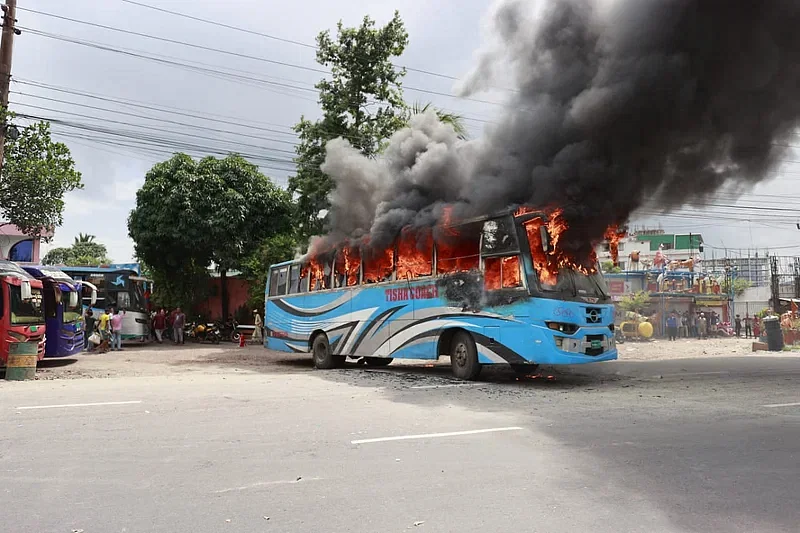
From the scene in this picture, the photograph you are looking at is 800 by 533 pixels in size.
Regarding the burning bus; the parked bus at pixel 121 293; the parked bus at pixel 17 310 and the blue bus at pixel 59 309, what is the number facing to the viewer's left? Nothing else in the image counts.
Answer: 0

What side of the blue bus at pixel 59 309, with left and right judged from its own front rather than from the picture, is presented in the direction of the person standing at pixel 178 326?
left

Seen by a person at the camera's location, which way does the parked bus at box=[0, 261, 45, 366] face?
facing the viewer and to the right of the viewer

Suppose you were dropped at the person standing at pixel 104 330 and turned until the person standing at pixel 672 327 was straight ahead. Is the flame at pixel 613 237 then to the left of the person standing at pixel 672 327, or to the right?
right

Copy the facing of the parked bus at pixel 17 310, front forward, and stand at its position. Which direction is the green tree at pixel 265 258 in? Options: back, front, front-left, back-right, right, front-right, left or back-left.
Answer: left

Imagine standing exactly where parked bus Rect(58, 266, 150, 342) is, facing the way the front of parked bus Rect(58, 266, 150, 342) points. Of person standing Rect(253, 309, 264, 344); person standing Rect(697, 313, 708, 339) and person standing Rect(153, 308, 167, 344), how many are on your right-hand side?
0

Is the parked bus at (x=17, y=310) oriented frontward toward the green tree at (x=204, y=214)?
no

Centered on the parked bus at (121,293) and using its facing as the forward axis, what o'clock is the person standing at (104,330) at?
The person standing is roughly at 2 o'clock from the parked bus.

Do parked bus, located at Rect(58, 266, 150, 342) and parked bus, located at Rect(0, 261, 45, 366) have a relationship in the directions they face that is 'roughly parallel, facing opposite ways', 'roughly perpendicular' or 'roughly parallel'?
roughly parallel

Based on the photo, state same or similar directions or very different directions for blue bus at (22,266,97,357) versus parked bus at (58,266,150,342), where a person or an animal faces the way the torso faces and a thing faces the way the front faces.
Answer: same or similar directions

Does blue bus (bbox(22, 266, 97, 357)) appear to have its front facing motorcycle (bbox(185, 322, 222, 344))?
no
